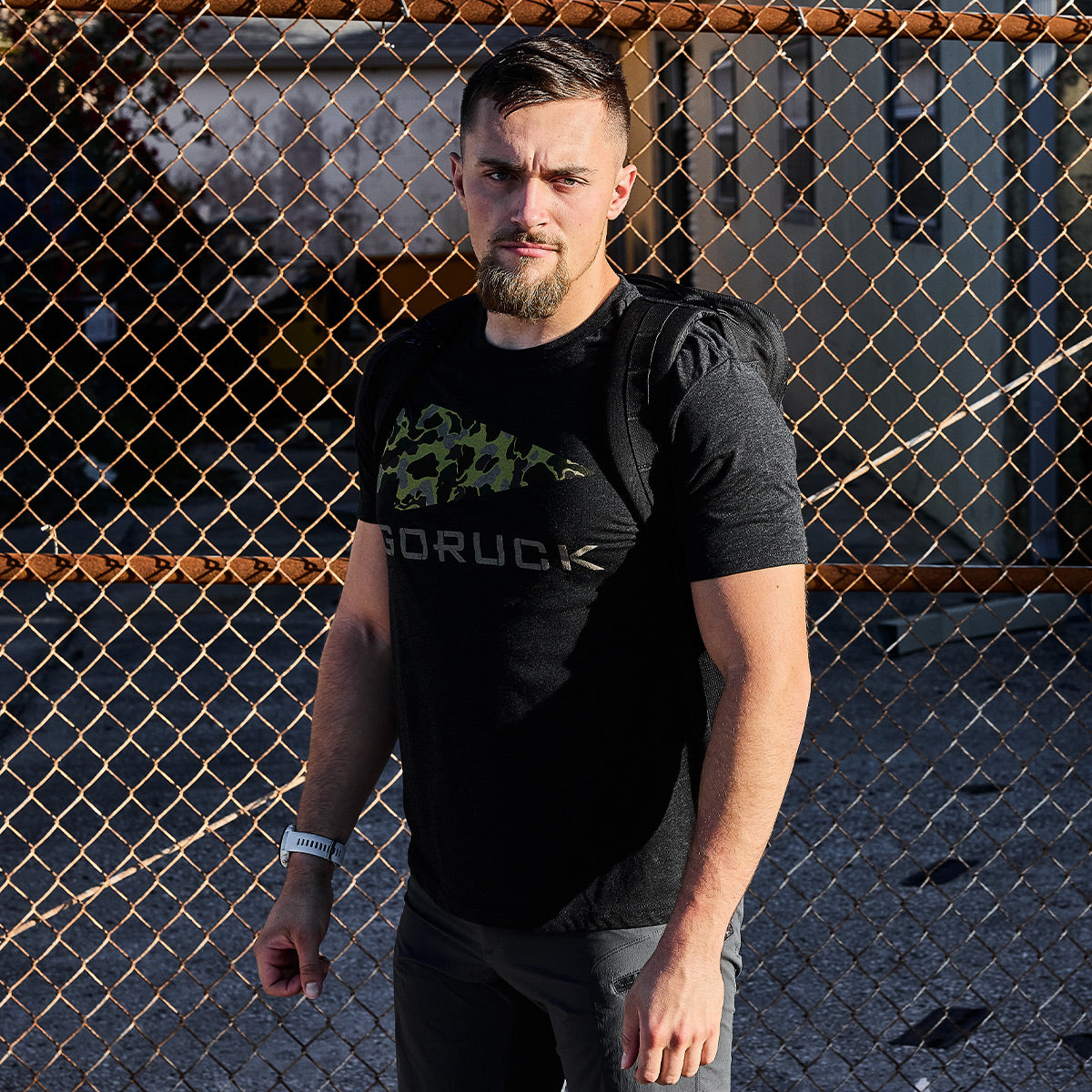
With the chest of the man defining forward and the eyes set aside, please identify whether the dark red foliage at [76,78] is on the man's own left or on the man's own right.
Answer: on the man's own right

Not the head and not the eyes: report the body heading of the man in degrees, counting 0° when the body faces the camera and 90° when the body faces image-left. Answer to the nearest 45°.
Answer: approximately 45°
